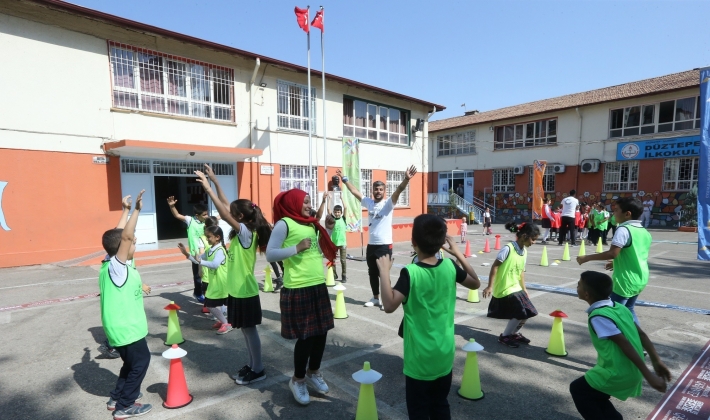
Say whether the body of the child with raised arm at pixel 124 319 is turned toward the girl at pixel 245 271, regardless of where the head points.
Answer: yes

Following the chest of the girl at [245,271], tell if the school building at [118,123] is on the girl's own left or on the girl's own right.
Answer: on the girl's own right

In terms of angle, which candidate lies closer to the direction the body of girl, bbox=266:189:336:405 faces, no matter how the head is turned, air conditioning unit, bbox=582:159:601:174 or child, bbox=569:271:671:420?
the child

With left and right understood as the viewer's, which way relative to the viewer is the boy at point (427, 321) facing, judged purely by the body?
facing away from the viewer

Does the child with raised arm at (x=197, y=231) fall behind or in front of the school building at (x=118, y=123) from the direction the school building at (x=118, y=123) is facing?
in front

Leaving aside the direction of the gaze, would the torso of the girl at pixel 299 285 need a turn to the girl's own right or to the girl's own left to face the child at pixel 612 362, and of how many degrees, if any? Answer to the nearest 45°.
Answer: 0° — they already face them

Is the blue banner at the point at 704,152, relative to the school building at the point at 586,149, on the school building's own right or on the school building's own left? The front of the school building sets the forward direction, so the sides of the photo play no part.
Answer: on the school building's own left

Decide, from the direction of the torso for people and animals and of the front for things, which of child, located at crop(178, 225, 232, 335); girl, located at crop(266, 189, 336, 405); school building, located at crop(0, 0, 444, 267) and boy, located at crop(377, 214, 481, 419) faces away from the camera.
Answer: the boy

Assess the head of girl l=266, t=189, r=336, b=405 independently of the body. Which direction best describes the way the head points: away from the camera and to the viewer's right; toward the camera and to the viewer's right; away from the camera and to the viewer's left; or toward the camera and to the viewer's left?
toward the camera and to the viewer's right
